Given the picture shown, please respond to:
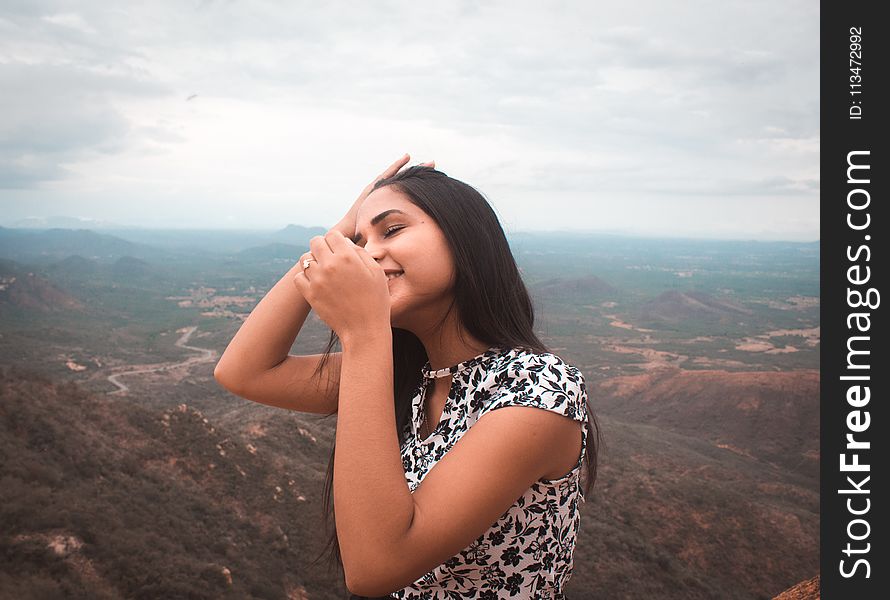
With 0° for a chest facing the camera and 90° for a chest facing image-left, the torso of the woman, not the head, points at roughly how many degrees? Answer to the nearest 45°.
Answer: approximately 45°
